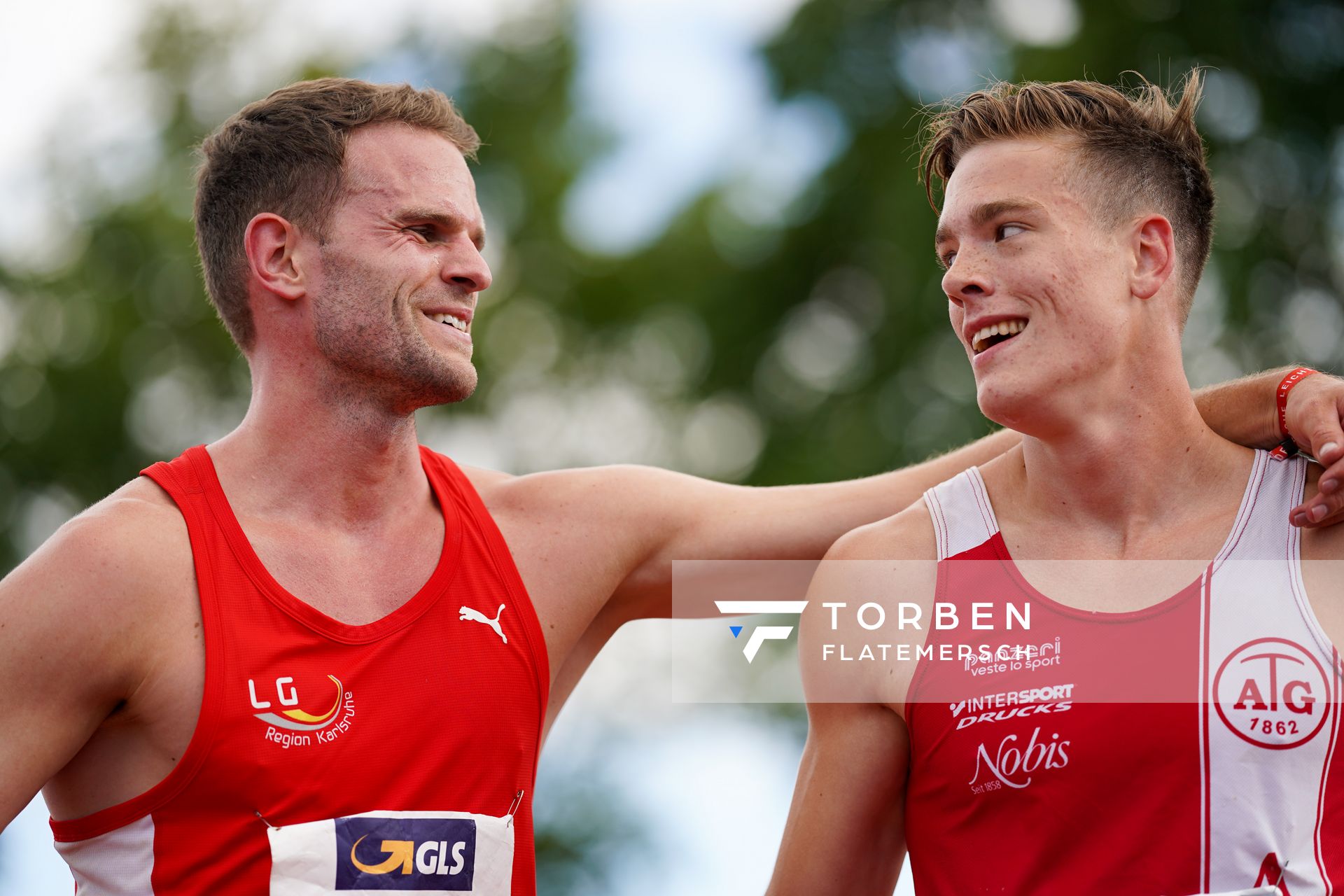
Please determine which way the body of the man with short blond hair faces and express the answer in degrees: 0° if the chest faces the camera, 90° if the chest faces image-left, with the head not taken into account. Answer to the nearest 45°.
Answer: approximately 0°
